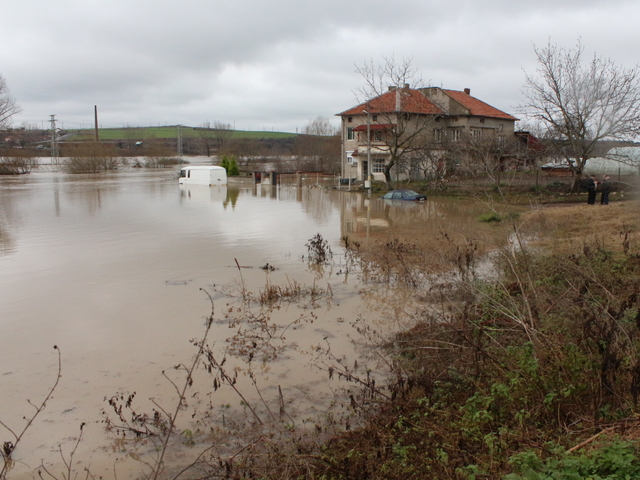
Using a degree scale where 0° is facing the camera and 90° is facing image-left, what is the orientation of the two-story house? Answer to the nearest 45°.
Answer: approximately 45°

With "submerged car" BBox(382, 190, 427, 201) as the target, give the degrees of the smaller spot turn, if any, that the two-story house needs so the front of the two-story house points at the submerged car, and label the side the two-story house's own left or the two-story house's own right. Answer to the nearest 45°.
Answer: approximately 45° to the two-story house's own left
